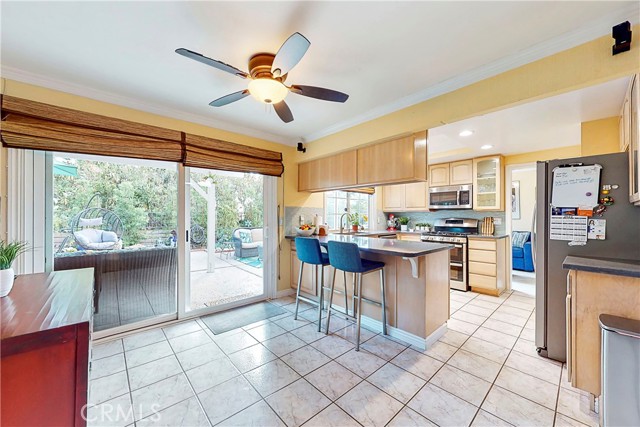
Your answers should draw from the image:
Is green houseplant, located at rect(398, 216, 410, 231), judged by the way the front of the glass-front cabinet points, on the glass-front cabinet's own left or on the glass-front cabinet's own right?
on the glass-front cabinet's own right

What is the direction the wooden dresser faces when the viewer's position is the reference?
facing to the right of the viewer

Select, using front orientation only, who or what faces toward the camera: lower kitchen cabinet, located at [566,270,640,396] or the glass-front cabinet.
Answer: the glass-front cabinet

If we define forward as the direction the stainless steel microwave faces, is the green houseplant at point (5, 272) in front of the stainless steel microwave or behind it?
in front

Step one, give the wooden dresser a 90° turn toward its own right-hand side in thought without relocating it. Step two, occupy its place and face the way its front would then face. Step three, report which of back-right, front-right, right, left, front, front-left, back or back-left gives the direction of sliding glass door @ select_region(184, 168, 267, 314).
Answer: back-left

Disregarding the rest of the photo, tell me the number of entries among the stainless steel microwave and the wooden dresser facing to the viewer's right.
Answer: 1

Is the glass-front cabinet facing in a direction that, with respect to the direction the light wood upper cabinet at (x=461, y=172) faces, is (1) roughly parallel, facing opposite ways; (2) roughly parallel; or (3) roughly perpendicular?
roughly parallel

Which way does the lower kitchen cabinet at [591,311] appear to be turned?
to the viewer's left

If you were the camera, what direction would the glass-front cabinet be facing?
facing the viewer

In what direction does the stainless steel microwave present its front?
toward the camera
